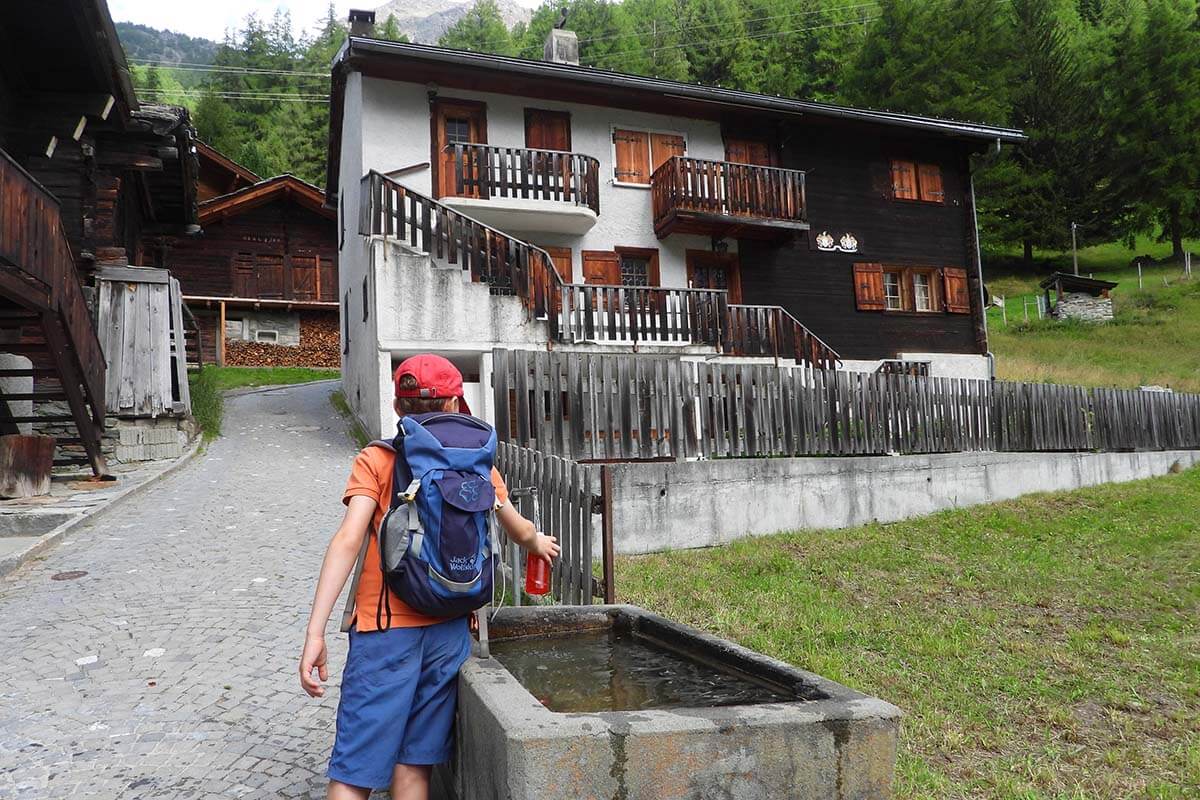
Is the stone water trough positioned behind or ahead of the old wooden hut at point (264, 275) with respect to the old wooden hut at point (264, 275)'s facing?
ahead

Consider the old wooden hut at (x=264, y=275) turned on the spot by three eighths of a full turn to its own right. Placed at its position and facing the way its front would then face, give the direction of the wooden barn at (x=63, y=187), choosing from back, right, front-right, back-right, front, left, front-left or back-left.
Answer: back-left

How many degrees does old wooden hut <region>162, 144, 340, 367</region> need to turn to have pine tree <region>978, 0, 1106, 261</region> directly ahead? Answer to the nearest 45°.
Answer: approximately 90° to its left

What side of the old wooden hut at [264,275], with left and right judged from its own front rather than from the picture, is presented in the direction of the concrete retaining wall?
front

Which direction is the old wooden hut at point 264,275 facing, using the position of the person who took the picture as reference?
facing the viewer

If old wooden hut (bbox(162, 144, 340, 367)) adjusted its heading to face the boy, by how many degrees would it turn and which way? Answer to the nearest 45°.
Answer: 0° — it already faces them

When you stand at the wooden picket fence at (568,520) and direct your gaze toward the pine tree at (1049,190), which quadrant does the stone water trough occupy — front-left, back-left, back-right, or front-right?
back-right

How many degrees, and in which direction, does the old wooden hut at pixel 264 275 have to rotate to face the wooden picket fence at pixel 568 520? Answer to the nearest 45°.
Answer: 0° — it already faces it

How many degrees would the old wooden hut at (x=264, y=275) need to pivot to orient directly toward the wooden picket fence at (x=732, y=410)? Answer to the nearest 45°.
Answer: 0° — it already faces it

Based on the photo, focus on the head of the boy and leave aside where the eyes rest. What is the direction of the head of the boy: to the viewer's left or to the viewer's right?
to the viewer's right

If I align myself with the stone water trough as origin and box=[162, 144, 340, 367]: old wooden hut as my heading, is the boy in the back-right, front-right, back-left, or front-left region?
front-left

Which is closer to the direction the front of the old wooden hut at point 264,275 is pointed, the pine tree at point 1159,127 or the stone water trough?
the stone water trough
